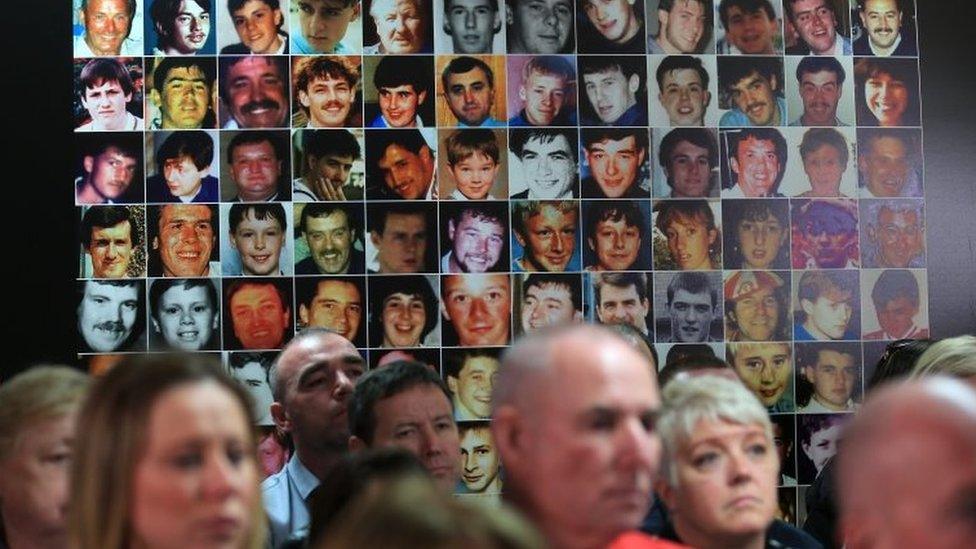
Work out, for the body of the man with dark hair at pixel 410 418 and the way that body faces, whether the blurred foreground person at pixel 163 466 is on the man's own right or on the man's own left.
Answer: on the man's own right

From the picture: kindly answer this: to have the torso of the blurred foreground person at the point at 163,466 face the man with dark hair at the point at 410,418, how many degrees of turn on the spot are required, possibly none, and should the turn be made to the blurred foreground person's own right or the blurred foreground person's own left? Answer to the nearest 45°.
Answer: approximately 90° to the blurred foreground person's own left

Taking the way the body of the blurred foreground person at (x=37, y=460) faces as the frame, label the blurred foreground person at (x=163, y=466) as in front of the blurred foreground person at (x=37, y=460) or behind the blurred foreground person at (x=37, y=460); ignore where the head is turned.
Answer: in front

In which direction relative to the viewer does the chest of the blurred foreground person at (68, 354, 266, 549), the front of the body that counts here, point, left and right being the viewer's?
facing the viewer and to the right of the viewer

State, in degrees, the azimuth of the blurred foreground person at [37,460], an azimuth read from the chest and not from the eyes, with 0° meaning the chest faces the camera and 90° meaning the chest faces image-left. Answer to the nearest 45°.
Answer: approximately 315°

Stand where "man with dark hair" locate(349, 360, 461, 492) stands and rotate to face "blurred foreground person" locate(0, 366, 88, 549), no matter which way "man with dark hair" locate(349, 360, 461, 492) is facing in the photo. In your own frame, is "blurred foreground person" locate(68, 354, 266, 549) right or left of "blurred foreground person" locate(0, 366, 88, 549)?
left
